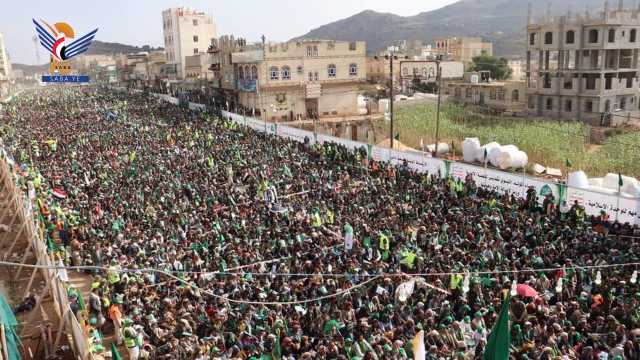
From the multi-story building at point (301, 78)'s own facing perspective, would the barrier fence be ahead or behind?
ahead

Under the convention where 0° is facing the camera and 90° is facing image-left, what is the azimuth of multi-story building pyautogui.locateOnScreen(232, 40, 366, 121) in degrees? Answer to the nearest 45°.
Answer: approximately 0°

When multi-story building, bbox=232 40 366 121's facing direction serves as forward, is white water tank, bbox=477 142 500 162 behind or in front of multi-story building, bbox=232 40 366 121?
in front

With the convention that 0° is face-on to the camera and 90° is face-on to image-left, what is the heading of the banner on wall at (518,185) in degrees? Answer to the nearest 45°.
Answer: approximately 45°

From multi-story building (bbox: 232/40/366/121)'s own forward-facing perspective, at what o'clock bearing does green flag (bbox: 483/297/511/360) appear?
The green flag is roughly at 12 o'clock from the multi-story building.

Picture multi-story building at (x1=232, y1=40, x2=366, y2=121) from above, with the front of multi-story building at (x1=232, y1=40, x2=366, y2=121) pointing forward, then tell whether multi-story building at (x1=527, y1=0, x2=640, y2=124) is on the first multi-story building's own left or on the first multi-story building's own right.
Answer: on the first multi-story building's own left

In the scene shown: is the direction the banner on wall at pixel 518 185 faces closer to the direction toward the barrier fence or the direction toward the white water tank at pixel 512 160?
the barrier fence

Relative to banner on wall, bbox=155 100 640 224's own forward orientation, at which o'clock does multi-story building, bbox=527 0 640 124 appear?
The multi-story building is roughly at 5 o'clock from the banner on wall.

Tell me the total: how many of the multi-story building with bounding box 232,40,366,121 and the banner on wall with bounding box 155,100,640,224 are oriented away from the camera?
0
